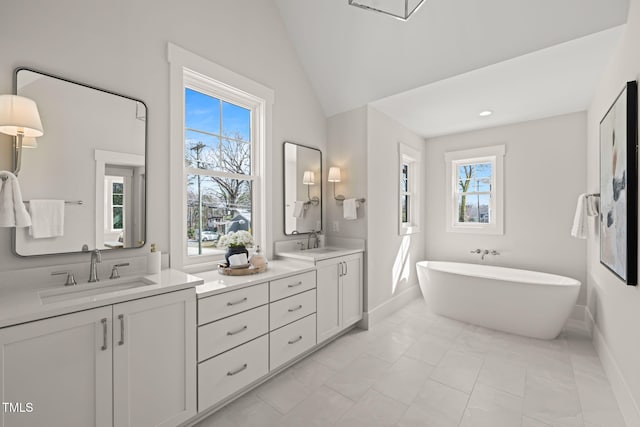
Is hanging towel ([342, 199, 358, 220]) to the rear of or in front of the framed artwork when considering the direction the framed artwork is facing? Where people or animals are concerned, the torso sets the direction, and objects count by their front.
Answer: in front

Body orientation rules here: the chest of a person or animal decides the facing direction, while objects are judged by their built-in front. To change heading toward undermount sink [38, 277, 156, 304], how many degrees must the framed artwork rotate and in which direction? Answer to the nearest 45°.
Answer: approximately 45° to its left

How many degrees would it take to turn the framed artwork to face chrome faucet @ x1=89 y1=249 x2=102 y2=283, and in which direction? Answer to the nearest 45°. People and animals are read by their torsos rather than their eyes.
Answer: approximately 45° to its left

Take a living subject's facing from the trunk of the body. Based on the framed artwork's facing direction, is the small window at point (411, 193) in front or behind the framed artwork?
in front

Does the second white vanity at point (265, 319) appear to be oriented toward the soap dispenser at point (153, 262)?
no

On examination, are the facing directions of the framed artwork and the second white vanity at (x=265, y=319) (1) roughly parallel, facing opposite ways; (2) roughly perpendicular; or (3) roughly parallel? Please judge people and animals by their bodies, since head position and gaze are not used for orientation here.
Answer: roughly parallel, facing opposite ways

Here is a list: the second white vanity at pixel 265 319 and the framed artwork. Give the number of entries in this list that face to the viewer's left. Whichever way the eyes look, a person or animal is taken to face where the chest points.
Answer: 1

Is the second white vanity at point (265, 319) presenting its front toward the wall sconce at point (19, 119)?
no

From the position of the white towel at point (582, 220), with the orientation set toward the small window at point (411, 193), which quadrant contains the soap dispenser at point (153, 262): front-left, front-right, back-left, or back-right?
front-left

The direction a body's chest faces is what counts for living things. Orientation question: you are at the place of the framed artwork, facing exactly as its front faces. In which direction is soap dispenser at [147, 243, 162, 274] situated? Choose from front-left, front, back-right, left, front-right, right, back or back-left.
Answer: front-left

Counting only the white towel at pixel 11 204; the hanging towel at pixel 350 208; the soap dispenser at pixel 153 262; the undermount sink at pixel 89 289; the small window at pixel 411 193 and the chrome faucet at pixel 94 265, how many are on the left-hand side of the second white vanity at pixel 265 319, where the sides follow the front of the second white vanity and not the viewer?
2

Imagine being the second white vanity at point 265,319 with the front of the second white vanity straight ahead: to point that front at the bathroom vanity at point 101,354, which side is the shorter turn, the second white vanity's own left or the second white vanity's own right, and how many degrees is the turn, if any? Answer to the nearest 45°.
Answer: approximately 90° to the second white vanity's own right

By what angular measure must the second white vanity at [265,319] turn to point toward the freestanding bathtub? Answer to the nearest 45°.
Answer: approximately 45° to its left

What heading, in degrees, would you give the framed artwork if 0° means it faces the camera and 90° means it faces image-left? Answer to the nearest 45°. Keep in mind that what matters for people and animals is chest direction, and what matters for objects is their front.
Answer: approximately 90°

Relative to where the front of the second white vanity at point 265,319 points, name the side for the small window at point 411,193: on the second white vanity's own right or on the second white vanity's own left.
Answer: on the second white vanity's own left
